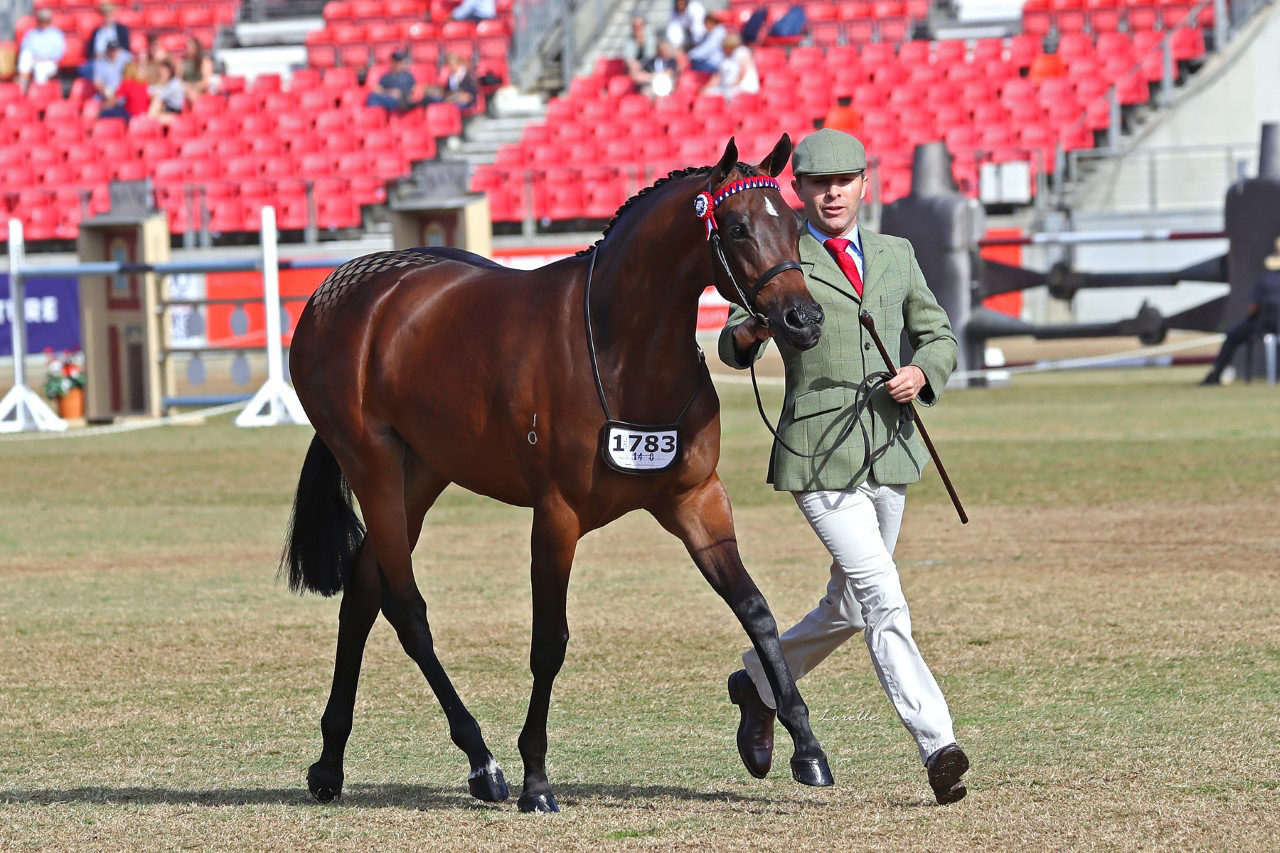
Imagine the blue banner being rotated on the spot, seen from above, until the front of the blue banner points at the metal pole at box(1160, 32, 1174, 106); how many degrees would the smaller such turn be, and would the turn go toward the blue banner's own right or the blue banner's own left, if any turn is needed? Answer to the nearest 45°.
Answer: approximately 90° to the blue banner's own left

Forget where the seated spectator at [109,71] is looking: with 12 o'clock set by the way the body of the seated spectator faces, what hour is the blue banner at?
The blue banner is roughly at 12 o'clock from the seated spectator.

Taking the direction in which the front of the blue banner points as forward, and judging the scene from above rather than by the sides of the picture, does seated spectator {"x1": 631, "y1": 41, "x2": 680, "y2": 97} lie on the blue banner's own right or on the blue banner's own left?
on the blue banner's own left

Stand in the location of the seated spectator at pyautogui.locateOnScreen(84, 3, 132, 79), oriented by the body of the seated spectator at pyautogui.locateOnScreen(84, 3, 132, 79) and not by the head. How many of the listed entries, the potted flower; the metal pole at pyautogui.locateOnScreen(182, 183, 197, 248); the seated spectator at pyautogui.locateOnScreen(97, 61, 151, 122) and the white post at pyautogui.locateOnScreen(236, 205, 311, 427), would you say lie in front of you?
4

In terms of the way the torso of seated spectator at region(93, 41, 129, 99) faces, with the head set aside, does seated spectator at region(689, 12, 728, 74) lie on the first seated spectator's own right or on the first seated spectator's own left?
on the first seated spectator's own left

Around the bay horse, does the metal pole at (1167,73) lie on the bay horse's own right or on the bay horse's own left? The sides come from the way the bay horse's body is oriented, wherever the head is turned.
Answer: on the bay horse's own left

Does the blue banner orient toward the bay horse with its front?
yes

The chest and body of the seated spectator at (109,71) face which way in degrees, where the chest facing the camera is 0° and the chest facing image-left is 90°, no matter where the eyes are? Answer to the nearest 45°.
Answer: approximately 0°

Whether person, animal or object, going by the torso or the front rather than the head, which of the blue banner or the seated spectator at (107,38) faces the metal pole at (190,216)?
the seated spectator

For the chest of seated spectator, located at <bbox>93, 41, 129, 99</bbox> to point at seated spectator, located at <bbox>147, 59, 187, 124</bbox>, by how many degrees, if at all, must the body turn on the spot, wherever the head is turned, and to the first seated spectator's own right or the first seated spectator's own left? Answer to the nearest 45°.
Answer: approximately 45° to the first seated spectator's own left
